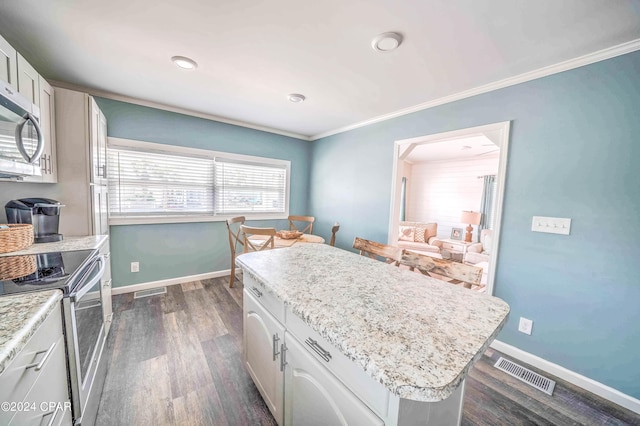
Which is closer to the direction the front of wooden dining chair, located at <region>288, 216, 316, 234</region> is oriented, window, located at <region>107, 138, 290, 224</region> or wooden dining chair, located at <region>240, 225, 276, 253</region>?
the wooden dining chair

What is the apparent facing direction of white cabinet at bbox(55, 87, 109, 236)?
to the viewer's right

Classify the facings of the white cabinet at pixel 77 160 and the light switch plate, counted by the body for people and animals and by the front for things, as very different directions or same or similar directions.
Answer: very different directions

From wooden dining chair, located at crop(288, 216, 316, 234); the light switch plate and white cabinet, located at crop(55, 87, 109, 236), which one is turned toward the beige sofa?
the white cabinet

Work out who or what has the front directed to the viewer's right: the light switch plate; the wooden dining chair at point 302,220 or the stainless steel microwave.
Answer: the stainless steel microwave

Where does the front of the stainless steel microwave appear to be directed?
to the viewer's right
